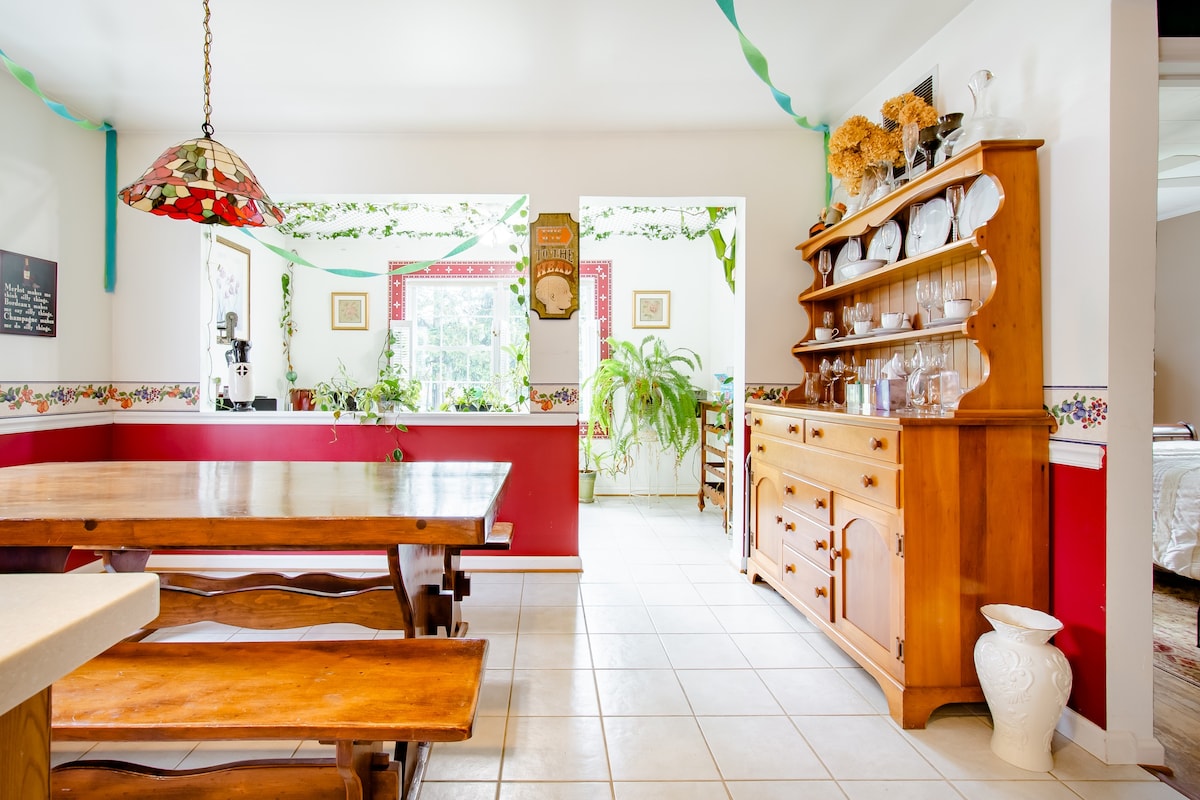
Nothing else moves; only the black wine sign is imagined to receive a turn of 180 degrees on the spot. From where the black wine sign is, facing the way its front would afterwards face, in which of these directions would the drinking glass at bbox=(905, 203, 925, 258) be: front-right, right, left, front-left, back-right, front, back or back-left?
back

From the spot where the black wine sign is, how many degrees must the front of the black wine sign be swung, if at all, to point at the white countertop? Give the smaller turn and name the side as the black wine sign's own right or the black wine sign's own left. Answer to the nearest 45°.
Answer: approximately 45° to the black wine sign's own right

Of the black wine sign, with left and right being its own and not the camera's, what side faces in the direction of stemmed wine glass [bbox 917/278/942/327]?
front

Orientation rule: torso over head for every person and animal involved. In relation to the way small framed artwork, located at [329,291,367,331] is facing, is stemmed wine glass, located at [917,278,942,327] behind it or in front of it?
in front

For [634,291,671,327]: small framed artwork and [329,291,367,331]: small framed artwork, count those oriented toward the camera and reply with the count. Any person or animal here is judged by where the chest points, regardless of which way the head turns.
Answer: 2

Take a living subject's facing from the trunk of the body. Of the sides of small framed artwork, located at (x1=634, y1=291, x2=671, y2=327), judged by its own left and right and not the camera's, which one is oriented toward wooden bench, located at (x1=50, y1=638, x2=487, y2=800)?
front

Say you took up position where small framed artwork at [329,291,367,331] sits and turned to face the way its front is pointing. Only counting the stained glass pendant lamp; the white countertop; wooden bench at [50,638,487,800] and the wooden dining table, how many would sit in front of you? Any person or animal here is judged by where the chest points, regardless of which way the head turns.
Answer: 4

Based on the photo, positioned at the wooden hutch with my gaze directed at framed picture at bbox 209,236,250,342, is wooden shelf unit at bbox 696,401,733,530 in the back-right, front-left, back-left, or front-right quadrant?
front-right

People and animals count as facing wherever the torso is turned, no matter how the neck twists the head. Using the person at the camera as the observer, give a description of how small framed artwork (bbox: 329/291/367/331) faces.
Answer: facing the viewer

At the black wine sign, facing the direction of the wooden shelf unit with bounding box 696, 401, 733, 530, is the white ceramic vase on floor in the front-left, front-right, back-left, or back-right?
front-right

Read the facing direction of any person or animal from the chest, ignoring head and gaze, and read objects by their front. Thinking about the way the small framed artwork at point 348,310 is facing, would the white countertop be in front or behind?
in front

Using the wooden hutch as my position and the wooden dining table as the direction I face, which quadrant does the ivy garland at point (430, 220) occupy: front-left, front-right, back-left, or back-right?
front-right

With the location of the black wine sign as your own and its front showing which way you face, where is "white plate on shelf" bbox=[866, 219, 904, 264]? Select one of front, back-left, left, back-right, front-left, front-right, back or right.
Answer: front

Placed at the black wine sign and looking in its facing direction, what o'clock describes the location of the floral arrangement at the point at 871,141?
The floral arrangement is roughly at 12 o'clock from the black wine sign.

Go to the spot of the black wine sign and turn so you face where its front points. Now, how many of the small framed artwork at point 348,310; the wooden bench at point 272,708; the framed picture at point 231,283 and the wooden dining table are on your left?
2

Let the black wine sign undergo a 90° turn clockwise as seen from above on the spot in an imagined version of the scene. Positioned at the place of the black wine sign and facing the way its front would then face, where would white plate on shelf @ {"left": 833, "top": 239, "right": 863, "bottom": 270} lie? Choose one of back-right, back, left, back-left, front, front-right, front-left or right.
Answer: left

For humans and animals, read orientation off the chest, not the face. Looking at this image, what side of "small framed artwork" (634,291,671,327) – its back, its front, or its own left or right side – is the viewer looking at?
front

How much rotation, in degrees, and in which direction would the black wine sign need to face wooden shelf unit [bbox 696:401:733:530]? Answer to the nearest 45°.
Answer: approximately 45° to its left

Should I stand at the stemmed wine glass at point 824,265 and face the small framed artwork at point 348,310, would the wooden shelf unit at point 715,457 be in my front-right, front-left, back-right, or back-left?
front-right
